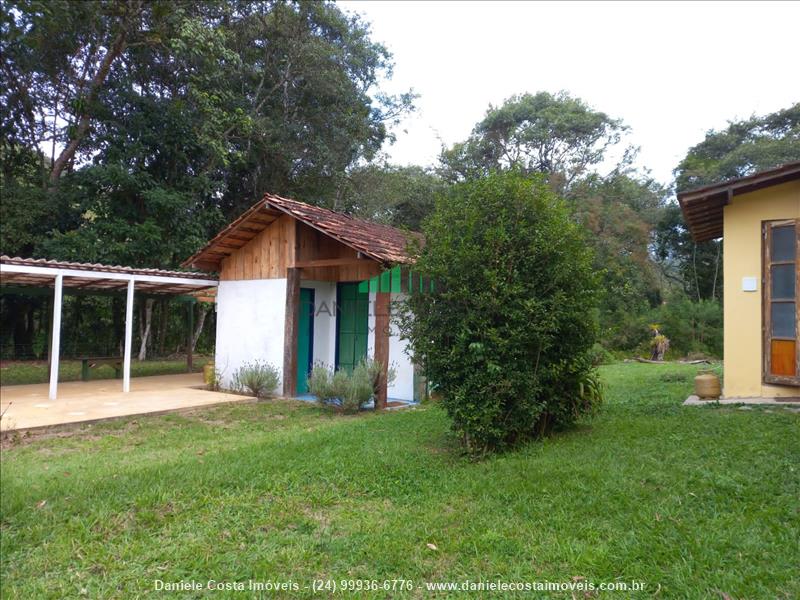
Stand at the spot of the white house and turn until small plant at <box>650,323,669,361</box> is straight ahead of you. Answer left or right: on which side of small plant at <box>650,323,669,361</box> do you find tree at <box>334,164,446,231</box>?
left

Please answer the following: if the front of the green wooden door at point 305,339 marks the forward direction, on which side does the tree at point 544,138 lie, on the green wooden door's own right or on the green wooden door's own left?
on the green wooden door's own left

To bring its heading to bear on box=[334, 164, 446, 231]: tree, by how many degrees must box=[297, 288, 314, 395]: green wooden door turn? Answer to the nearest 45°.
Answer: approximately 135° to its left

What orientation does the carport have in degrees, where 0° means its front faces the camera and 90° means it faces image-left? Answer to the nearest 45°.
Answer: approximately 0°

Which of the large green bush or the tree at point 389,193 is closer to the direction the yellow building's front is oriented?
the large green bush

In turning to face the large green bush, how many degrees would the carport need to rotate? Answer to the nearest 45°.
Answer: approximately 45° to its left

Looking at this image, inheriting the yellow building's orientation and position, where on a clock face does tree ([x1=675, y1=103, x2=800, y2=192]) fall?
The tree is roughly at 6 o'clock from the yellow building.

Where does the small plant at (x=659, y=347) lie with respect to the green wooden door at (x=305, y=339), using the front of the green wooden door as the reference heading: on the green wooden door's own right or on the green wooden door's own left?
on the green wooden door's own left

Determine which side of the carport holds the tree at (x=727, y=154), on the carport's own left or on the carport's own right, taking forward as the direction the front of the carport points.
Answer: on the carport's own left

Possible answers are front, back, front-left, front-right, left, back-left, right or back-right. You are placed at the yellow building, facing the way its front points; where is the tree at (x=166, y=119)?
right

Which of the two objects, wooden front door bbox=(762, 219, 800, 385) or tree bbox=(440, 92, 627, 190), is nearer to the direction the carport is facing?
the wooden front door
